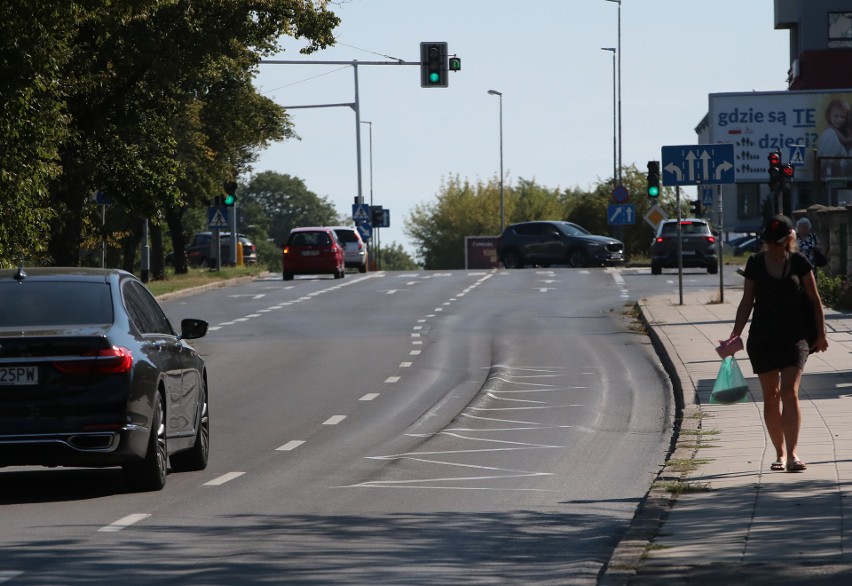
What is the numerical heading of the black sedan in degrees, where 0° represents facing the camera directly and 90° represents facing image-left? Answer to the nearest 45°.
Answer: approximately 180°

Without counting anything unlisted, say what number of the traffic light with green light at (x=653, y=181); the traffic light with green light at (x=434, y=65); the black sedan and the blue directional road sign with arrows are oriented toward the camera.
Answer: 3

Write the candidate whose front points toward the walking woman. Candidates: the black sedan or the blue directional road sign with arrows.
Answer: the blue directional road sign with arrows

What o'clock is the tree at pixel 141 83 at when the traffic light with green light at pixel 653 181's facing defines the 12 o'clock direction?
The tree is roughly at 1 o'clock from the traffic light with green light.

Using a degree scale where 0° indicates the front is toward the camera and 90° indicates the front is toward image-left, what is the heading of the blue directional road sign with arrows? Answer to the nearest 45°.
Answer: approximately 0°

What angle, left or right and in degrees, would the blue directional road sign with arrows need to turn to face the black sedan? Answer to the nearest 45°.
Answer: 0° — it already faces it

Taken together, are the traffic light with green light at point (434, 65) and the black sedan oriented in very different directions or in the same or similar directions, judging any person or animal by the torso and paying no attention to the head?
very different directions

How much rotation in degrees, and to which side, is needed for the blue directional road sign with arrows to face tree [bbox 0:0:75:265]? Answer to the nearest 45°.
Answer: approximately 45° to its right

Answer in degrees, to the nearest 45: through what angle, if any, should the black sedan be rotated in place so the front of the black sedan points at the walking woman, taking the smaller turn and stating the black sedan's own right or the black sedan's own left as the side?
approximately 90° to the black sedan's own right
